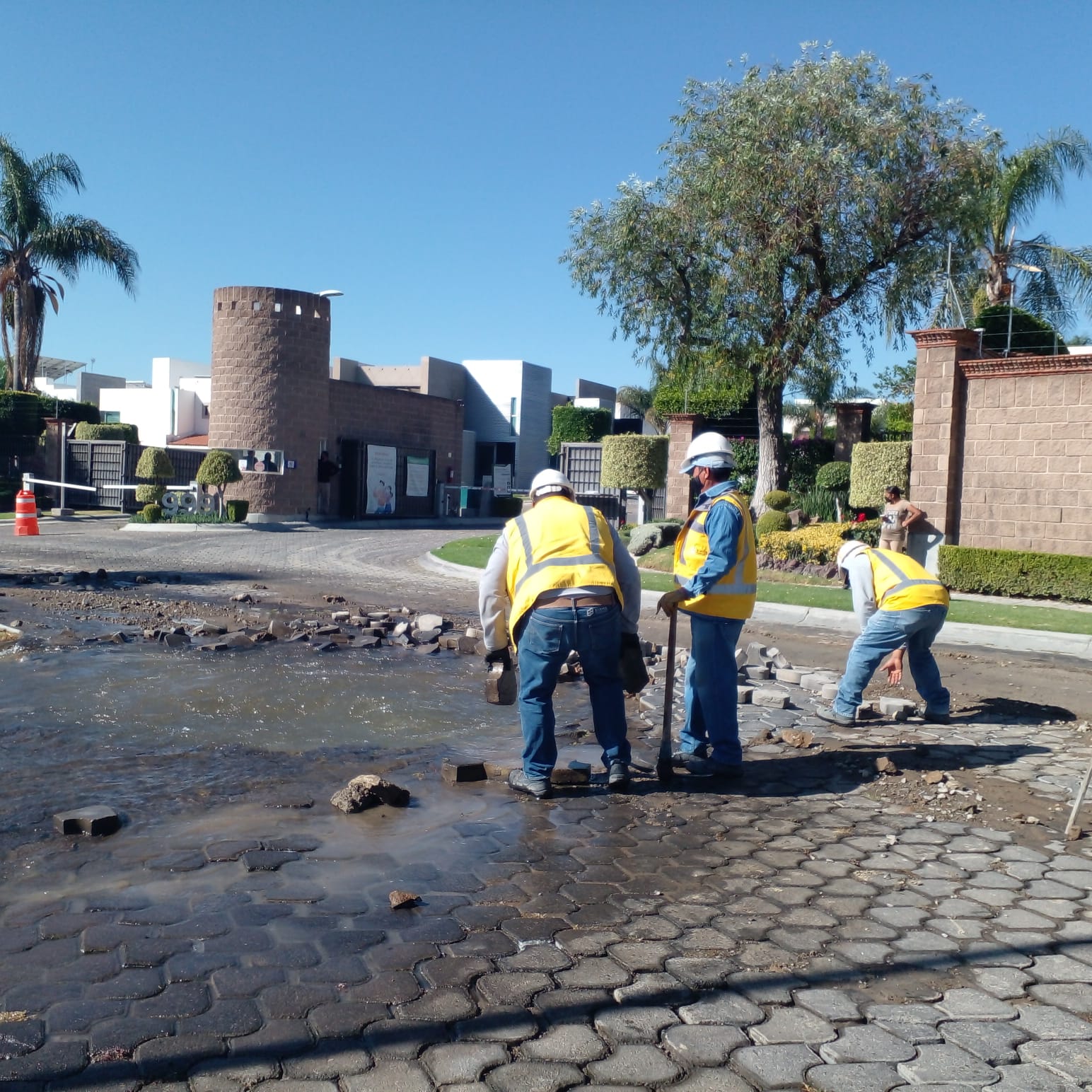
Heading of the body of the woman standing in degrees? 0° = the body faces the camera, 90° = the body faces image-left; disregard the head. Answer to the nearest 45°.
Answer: approximately 45°

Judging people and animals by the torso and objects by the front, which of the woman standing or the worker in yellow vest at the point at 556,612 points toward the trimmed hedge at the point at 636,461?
the worker in yellow vest

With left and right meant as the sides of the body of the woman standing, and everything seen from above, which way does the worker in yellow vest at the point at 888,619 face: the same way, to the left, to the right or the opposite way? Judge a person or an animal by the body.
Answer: to the right

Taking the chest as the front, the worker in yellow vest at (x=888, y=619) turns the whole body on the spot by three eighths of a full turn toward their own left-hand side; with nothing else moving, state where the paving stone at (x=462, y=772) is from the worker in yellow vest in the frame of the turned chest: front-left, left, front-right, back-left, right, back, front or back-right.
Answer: front-right

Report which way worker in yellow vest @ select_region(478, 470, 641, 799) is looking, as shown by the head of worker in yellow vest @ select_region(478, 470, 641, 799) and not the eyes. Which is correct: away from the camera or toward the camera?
away from the camera

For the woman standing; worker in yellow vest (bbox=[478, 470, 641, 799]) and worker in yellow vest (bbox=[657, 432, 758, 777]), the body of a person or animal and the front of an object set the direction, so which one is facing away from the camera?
worker in yellow vest (bbox=[478, 470, 641, 799])

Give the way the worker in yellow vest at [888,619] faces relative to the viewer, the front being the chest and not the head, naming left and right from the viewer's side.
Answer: facing away from the viewer and to the left of the viewer

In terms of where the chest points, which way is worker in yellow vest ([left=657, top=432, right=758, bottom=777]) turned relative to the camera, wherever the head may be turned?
to the viewer's left

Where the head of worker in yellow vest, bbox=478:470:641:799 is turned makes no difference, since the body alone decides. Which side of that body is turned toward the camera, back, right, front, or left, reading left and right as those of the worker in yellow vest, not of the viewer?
back

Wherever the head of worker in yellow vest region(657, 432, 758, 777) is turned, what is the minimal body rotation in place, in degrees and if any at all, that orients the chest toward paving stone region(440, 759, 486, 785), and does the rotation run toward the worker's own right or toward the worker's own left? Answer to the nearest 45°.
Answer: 0° — they already face it

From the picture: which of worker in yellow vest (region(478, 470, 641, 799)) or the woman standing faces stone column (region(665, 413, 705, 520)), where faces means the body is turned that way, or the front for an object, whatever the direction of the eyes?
the worker in yellow vest

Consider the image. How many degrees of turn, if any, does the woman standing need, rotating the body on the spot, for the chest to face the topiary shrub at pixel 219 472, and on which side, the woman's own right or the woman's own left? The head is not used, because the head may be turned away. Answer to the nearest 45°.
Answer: approximately 90° to the woman's own right
